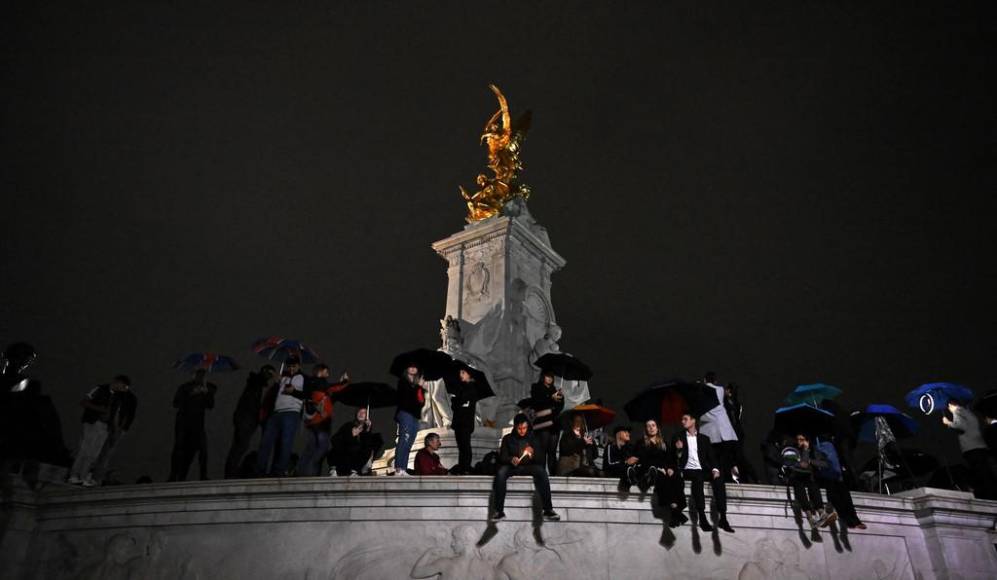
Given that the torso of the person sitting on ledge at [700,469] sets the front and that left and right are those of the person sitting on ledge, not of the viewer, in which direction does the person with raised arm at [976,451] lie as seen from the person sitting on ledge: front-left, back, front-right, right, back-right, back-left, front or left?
back-left

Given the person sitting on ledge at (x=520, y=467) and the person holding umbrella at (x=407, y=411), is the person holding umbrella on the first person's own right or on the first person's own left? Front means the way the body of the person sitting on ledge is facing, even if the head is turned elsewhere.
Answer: on the first person's own right

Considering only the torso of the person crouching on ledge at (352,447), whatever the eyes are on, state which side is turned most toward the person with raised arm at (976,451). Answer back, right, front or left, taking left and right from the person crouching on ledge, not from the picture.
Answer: left

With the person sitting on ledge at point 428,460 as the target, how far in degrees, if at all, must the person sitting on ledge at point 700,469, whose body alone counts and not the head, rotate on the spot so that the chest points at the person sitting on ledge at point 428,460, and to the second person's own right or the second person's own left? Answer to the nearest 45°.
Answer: approximately 90° to the second person's own right

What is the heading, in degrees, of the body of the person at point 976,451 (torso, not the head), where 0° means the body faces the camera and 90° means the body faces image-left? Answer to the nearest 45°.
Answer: approximately 90°

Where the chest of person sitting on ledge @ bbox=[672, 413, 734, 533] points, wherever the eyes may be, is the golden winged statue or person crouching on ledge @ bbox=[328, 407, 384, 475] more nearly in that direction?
the person crouching on ledge

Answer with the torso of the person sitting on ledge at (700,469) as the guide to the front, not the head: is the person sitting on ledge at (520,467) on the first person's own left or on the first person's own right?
on the first person's own right
